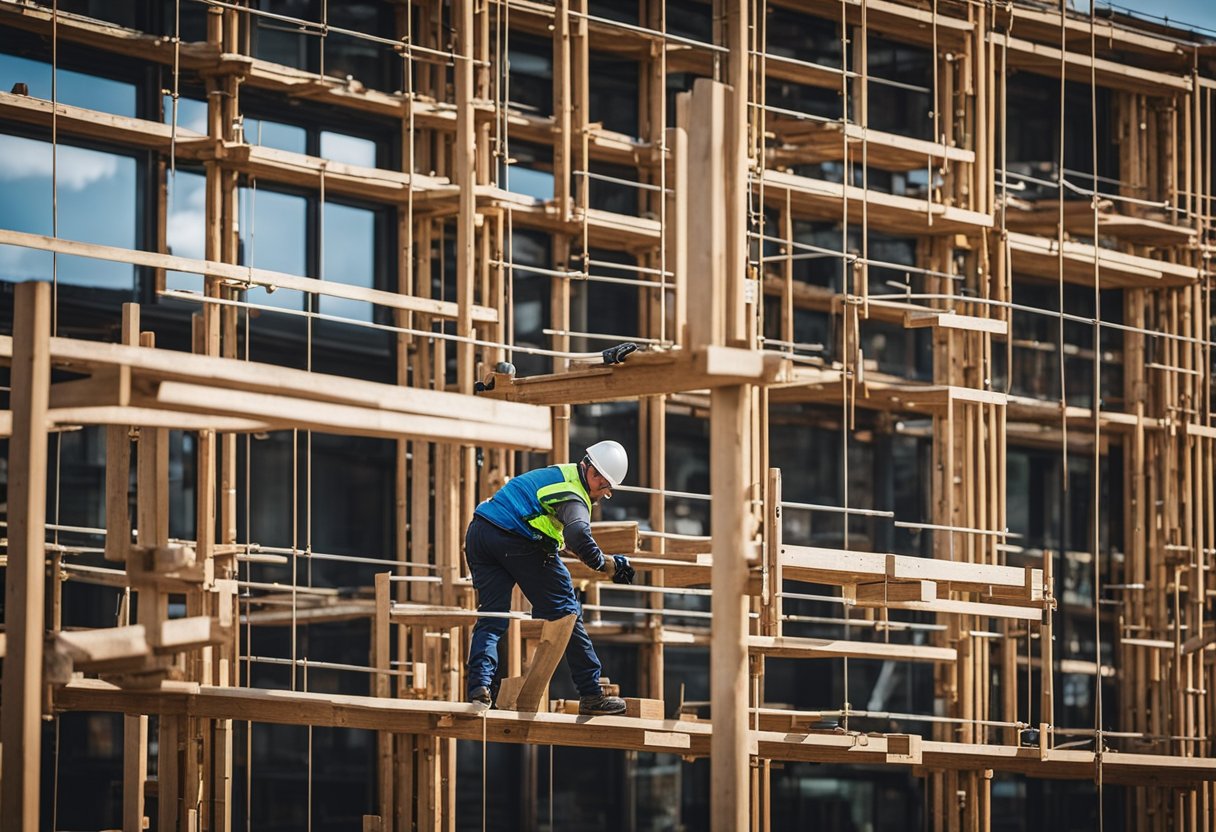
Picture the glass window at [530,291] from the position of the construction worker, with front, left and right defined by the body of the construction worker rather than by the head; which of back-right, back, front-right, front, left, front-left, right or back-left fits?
left

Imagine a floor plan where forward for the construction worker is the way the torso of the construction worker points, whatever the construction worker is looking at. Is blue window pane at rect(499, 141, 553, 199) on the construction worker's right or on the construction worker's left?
on the construction worker's left

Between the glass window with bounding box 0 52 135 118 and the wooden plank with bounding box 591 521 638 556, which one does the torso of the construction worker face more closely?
the wooden plank

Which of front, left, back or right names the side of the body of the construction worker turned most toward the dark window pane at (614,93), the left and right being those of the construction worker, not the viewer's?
left

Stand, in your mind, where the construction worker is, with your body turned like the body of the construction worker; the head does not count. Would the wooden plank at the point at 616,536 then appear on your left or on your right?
on your left

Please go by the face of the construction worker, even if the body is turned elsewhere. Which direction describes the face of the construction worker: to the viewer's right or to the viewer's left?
to the viewer's right

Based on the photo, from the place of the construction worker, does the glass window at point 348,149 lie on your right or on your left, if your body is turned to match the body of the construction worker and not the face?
on your left

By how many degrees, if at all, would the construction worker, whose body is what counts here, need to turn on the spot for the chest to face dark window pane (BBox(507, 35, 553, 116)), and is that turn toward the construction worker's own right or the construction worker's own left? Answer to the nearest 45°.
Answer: approximately 90° to the construction worker's own left

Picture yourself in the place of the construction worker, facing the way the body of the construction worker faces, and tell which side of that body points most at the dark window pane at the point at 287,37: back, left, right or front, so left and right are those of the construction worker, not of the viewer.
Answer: left

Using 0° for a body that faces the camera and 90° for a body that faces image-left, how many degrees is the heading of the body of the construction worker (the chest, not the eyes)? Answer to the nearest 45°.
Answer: approximately 270°

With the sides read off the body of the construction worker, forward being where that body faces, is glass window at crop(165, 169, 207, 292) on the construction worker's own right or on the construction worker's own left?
on the construction worker's own left
